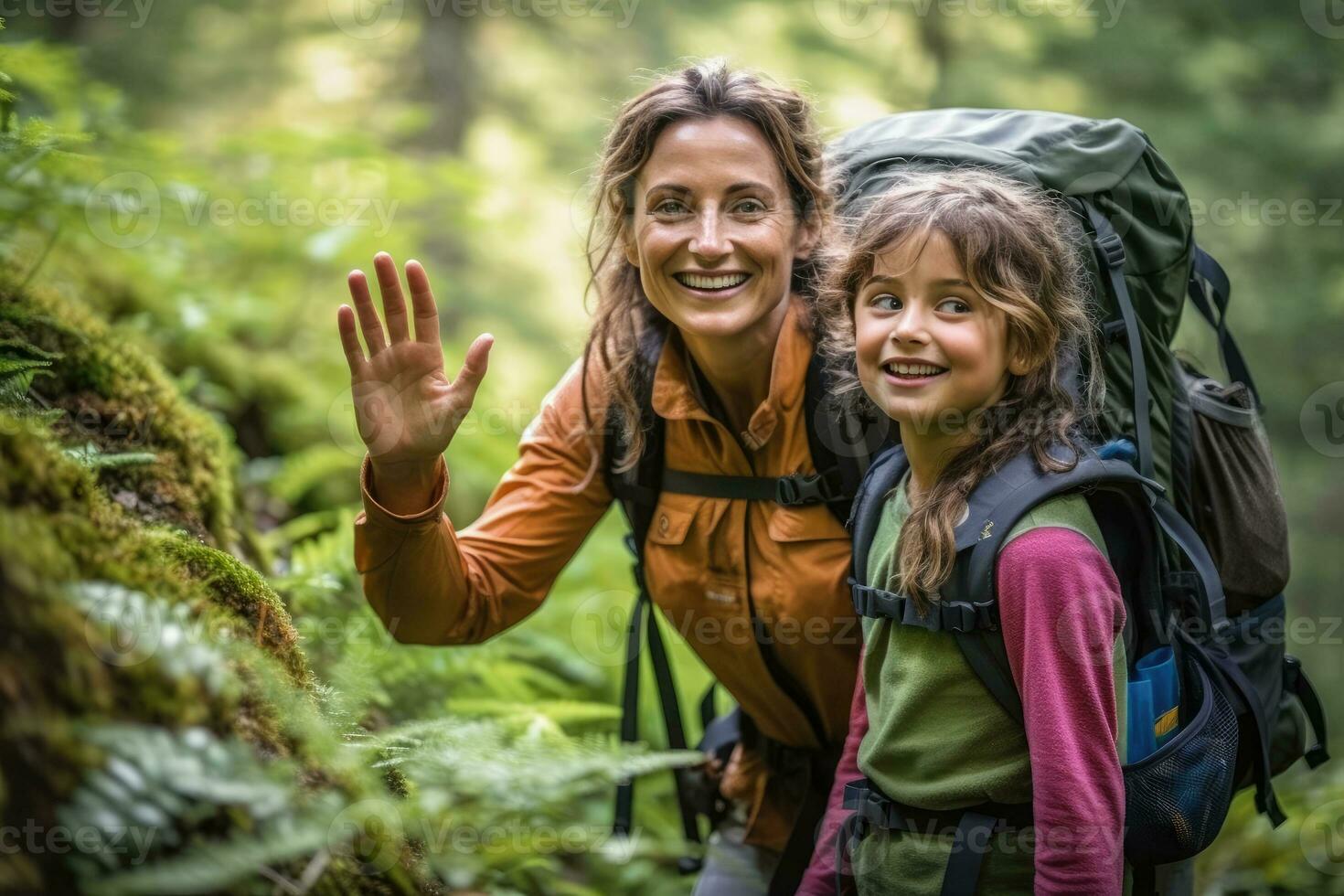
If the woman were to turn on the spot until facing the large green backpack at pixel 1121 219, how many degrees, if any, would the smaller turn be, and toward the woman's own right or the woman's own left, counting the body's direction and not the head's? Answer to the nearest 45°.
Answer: approximately 90° to the woman's own left

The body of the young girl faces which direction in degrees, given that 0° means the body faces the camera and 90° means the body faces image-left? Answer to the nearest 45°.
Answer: approximately 45°

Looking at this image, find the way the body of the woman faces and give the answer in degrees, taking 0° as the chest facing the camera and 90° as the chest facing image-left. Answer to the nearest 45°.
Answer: approximately 0°

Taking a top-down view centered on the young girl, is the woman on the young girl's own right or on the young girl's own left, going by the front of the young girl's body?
on the young girl's own right
